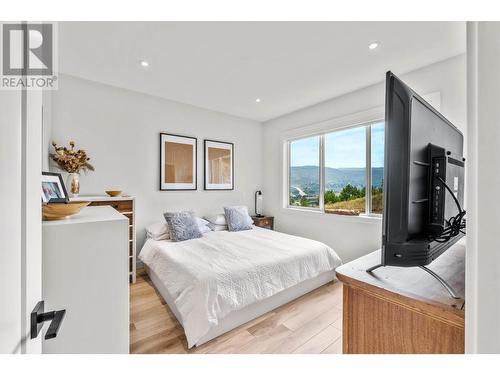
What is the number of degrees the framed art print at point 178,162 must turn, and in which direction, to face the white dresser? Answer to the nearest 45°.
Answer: approximately 45° to its right

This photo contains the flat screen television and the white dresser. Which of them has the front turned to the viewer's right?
the white dresser

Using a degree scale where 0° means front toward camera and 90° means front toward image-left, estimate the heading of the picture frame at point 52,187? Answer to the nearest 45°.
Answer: approximately 315°

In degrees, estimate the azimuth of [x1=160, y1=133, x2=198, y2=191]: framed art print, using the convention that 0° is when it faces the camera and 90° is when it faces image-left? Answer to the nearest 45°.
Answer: approximately 315°

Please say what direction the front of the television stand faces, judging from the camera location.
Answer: facing away from the viewer and to the left of the viewer

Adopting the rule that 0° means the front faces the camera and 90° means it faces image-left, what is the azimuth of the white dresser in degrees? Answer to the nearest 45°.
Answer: approximately 270°

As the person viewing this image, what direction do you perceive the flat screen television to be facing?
facing away from the viewer and to the left of the viewer
